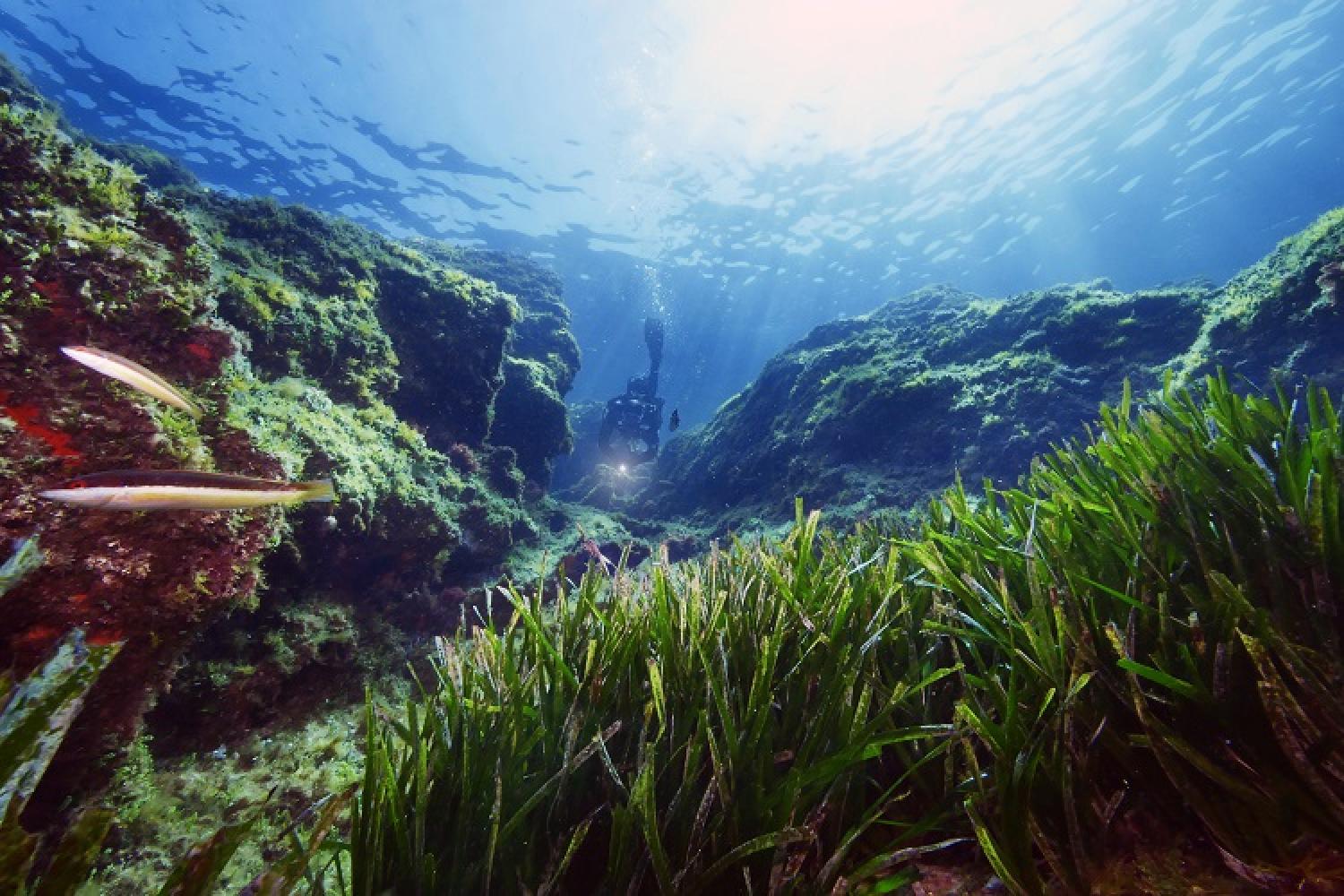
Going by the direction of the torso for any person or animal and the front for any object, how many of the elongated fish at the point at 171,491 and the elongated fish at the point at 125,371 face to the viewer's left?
2

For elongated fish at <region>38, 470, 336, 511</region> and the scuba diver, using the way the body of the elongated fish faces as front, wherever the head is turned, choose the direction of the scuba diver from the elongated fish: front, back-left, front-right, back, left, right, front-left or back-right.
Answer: back-right

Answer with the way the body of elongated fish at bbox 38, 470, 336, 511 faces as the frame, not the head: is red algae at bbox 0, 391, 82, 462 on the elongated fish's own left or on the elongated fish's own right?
on the elongated fish's own right

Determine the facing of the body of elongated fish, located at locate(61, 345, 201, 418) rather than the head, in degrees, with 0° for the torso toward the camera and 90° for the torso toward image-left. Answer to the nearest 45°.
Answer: approximately 90°

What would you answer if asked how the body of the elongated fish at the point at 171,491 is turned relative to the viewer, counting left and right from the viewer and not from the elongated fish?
facing to the left of the viewer

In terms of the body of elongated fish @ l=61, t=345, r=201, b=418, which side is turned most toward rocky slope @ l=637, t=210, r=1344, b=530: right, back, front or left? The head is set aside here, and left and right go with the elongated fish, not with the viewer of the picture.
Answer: back
